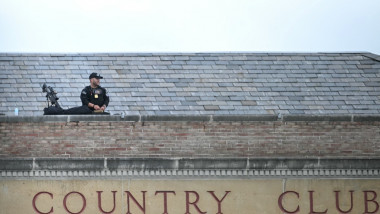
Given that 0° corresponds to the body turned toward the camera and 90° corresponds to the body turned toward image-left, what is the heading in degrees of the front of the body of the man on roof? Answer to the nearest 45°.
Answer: approximately 315°
